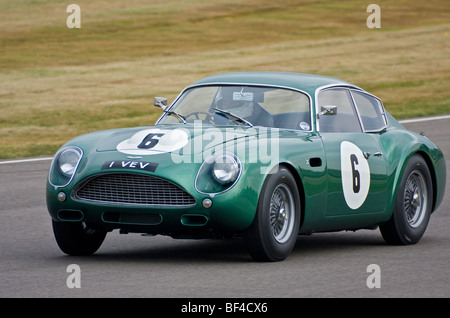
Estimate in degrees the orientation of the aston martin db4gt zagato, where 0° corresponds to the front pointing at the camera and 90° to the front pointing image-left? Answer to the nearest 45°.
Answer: approximately 45°
